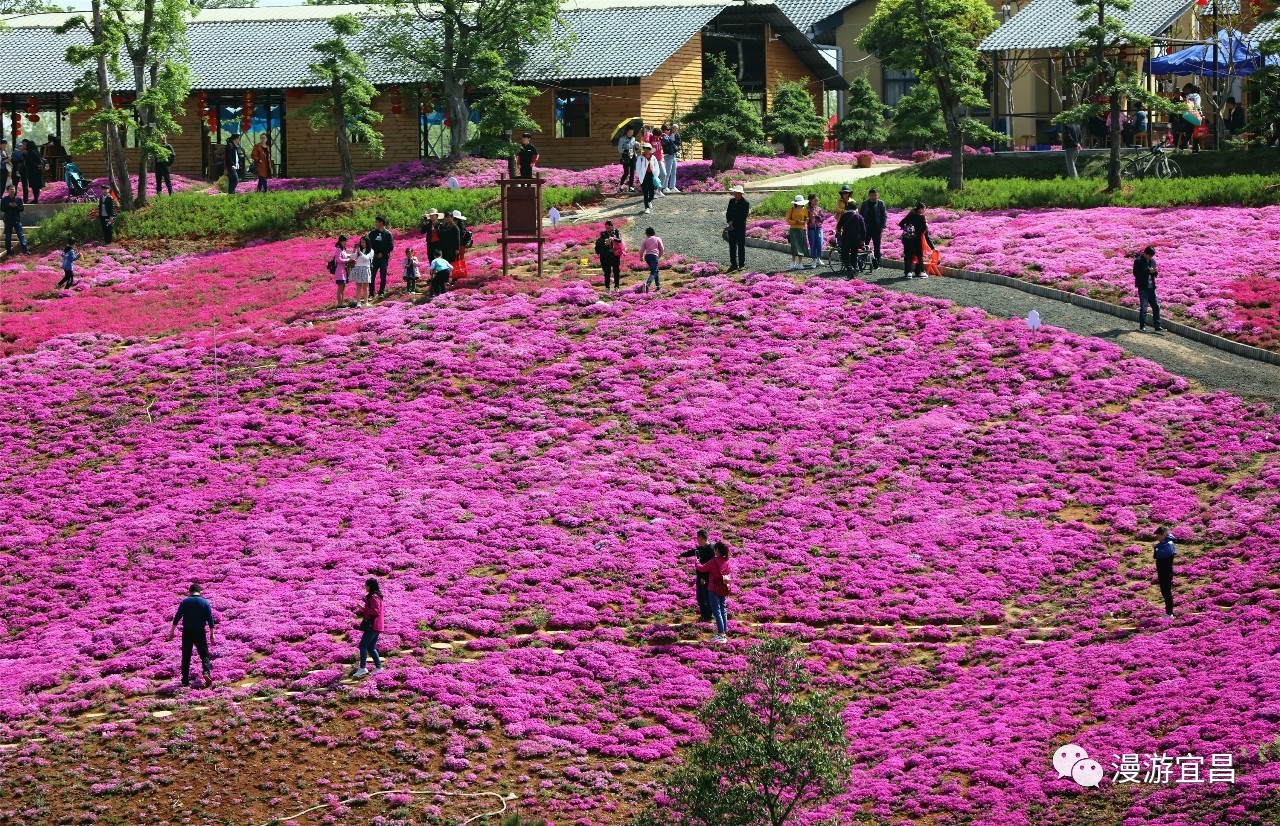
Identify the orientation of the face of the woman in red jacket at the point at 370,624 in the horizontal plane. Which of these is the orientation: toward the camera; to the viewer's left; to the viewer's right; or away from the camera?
to the viewer's left

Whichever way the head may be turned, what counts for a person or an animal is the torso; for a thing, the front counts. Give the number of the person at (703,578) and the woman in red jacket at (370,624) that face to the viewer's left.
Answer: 2

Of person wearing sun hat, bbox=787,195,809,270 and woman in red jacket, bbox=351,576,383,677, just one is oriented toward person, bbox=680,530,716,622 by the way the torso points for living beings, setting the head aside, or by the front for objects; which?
the person wearing sun hat

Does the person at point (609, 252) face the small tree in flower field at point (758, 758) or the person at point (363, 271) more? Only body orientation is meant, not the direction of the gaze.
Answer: the small tree in flower field

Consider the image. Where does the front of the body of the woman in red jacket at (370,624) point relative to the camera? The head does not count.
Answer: to the viewer's left

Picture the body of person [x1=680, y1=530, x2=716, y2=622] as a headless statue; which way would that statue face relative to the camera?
to the viewer's left

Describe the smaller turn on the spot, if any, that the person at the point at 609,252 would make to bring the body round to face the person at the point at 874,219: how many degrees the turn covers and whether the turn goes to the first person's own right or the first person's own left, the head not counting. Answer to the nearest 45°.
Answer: approximately 90° to the first person's own left
